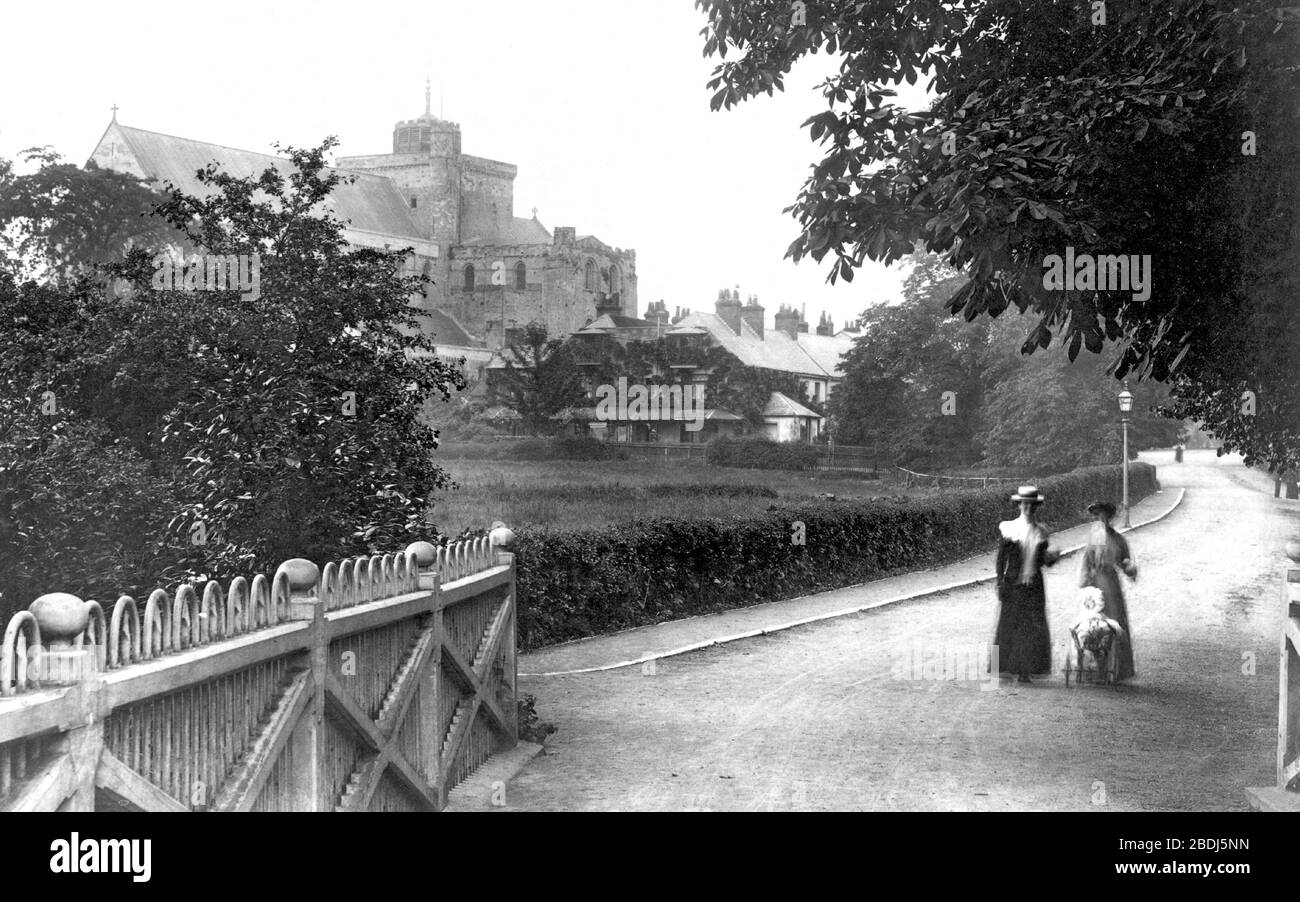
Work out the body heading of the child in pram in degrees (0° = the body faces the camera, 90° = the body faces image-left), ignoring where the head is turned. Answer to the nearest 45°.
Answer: approximately 0°

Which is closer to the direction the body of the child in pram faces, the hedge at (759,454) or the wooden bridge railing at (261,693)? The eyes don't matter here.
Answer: the wooden bridge railing

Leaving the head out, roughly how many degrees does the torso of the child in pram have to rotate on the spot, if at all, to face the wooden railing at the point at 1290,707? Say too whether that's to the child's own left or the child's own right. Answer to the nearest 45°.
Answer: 0° — they already face it

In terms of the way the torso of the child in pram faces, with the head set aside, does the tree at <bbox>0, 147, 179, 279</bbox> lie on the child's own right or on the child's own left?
on the child's own right

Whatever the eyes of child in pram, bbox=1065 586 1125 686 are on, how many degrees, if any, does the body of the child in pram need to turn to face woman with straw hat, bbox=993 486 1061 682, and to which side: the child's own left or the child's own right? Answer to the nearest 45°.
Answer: approximately 90° to the child's own right

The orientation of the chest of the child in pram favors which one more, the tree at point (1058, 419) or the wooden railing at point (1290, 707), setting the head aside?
the wooden railing

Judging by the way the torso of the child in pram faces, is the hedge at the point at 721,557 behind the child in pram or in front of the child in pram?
behind

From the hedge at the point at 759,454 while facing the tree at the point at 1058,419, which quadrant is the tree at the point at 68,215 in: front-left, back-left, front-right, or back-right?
back-right

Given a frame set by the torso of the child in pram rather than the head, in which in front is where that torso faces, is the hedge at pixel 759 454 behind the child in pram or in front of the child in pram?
behind

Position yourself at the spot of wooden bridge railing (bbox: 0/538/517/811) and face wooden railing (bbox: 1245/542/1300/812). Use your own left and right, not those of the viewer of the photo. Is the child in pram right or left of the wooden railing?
left
